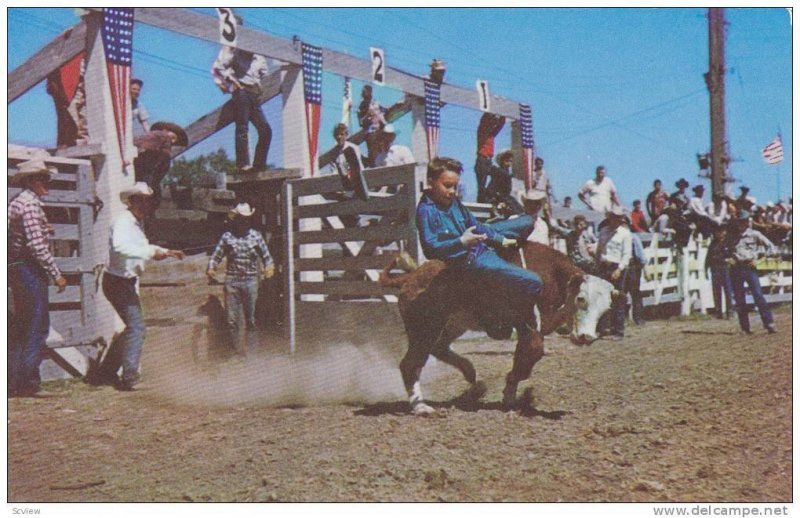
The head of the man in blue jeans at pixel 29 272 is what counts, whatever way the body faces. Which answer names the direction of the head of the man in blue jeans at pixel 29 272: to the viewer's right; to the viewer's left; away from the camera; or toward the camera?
to the viewer's right

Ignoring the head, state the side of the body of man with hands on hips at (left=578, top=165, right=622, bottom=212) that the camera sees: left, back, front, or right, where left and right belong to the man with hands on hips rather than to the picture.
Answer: front

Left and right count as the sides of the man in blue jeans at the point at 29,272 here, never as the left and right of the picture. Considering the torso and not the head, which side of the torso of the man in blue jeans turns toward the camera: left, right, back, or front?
right

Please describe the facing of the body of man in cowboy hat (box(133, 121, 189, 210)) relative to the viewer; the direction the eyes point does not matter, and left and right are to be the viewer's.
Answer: facing to the right of the viewer

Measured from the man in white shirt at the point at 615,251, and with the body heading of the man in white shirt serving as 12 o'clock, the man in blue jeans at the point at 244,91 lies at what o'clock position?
The man in blue jeans is roughly at 1 o'clock from the man in white shirt.

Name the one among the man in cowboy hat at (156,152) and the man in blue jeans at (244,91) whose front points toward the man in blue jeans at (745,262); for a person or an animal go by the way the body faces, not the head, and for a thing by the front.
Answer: the man in cowboy hat

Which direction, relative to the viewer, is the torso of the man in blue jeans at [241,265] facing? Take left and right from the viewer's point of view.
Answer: facing the viewer

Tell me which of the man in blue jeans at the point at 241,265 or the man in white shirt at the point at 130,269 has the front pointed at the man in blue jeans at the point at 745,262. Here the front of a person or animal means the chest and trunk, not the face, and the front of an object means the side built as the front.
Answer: the man in white shirt

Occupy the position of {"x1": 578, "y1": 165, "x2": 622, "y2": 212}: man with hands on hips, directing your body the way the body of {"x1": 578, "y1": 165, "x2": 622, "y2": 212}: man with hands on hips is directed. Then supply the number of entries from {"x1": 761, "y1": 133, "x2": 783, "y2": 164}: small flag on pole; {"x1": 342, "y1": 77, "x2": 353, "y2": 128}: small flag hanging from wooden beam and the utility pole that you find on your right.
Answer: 1

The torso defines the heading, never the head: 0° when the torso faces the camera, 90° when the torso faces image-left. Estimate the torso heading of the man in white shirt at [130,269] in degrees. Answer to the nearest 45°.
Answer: approximately 270°

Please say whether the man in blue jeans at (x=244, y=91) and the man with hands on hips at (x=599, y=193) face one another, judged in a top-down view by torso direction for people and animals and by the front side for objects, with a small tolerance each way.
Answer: no

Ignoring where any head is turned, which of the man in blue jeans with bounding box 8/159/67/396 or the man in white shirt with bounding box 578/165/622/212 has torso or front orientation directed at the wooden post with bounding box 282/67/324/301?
the man in blue jeans

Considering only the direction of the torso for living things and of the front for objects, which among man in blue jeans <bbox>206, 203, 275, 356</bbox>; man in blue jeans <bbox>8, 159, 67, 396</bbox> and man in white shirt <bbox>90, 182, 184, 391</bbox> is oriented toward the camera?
man in blue jeans <bbox>206, 203, 275, 356</bbox>

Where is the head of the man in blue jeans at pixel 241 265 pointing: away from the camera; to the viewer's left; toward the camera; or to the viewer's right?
toward the camera

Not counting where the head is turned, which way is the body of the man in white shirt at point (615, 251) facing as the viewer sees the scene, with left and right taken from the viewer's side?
facing the viewer and to the left of the viewer

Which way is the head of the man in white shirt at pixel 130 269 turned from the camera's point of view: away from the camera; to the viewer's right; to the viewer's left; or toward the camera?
to the viewer's right
